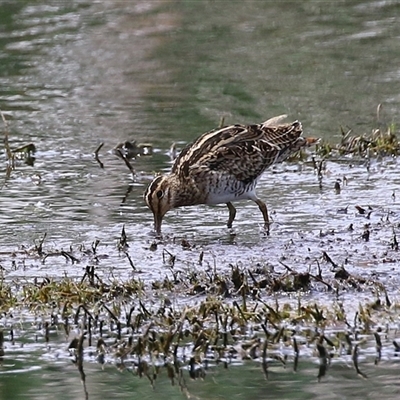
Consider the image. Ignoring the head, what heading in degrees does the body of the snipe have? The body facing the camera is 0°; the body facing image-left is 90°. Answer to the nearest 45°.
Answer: approximately 90°
